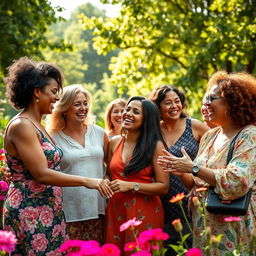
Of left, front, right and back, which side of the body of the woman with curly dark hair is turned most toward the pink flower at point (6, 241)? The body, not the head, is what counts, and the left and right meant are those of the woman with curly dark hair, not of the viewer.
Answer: right

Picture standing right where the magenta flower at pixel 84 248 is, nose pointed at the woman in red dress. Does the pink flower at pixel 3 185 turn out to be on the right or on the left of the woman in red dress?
left

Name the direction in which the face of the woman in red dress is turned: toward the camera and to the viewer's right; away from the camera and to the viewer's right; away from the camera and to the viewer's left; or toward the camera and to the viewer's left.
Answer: toward the camera and to the viewer's left

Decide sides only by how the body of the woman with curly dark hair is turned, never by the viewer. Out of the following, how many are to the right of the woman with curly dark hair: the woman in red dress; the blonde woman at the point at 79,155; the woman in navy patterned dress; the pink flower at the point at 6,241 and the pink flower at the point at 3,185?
1

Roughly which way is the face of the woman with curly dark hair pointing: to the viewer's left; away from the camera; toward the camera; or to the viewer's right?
to the viewer's right

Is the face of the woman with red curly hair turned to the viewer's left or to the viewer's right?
to the viewer's left

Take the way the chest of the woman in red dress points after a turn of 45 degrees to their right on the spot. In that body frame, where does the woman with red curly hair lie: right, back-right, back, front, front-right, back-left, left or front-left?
back-left

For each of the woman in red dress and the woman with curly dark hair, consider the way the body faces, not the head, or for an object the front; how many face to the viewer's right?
1

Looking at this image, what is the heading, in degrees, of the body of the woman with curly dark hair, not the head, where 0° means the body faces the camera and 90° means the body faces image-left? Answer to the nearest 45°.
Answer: approximately 270°
